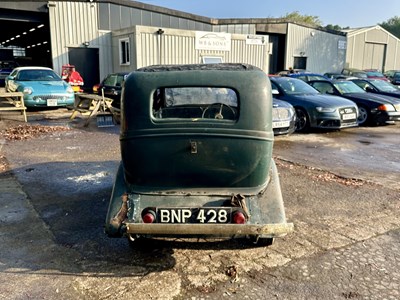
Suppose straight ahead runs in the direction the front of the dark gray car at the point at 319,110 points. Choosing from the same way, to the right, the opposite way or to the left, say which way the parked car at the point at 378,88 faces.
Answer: the same way

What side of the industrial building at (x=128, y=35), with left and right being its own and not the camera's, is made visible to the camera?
front

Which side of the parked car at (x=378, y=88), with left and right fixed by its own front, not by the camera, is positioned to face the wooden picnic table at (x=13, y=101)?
right

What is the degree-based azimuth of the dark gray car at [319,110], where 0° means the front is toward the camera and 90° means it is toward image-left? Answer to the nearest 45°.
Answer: approximately 315°

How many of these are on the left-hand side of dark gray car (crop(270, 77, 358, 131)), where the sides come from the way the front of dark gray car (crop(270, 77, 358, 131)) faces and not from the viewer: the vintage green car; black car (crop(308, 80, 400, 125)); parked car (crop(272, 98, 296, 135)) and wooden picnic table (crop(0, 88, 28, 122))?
1

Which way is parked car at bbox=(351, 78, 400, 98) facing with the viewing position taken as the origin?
facing the viewer and to the right of the viewer

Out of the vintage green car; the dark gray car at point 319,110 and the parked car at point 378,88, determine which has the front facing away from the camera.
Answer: the vintage green car

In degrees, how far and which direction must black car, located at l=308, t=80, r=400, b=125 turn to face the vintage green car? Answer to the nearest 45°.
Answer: approximately 45° to its right

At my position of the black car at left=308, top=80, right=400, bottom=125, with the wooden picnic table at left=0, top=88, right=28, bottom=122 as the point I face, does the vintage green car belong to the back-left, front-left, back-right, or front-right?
front-left

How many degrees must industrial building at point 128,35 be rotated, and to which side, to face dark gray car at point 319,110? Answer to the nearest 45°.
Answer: approximately 45° to its left

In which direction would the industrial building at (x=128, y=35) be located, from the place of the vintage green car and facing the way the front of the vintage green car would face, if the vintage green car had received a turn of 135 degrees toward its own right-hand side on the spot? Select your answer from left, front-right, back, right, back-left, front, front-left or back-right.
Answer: back-left

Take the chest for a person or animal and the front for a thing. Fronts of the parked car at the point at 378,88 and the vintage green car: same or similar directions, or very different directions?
very different directions

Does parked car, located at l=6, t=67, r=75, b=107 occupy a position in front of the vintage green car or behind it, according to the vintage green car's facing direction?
in front

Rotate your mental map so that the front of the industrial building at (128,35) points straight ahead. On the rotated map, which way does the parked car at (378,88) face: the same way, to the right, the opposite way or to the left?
the same way

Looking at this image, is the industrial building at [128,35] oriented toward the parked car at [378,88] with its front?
no

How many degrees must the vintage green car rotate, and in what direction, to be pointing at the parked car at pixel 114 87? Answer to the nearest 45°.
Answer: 0° — it already faces it

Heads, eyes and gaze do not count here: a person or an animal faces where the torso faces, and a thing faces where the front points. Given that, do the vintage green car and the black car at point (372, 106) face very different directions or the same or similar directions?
very different directions

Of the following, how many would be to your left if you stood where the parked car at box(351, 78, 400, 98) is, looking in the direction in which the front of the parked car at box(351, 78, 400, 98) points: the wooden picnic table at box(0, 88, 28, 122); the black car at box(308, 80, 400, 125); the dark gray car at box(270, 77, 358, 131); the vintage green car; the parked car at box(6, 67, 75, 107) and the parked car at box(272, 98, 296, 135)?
0

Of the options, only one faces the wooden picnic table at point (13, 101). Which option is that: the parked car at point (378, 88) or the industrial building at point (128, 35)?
the industrial building

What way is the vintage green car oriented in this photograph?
away from the camera
